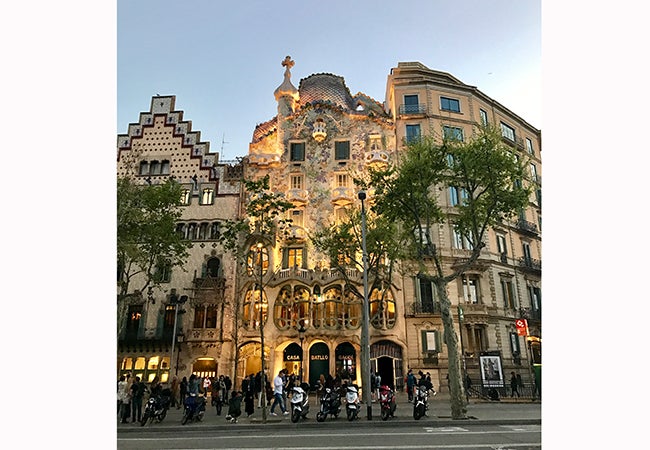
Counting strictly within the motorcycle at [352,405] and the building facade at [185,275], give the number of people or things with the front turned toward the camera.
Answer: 2

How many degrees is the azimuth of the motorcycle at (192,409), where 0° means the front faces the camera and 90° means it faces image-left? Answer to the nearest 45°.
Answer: approximately 45°

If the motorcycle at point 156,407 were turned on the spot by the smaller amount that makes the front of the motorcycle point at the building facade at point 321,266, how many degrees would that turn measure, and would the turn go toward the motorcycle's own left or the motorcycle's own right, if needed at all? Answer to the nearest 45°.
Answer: approximately 180°

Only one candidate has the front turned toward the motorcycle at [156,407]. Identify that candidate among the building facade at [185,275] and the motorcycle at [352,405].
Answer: the building facade

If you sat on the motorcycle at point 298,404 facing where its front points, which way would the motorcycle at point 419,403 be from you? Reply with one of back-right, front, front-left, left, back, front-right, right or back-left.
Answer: back-left

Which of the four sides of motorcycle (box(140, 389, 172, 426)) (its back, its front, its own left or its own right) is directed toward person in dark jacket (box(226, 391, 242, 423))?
left

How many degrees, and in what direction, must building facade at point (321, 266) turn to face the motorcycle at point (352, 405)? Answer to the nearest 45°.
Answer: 0° — it already faces it

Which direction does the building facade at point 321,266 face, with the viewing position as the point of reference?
facing the viewer

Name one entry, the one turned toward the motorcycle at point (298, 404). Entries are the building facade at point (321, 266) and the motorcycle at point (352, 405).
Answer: the building facade

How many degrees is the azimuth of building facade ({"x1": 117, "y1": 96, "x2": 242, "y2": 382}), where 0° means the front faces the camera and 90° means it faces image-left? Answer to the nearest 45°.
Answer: approximately 0°
